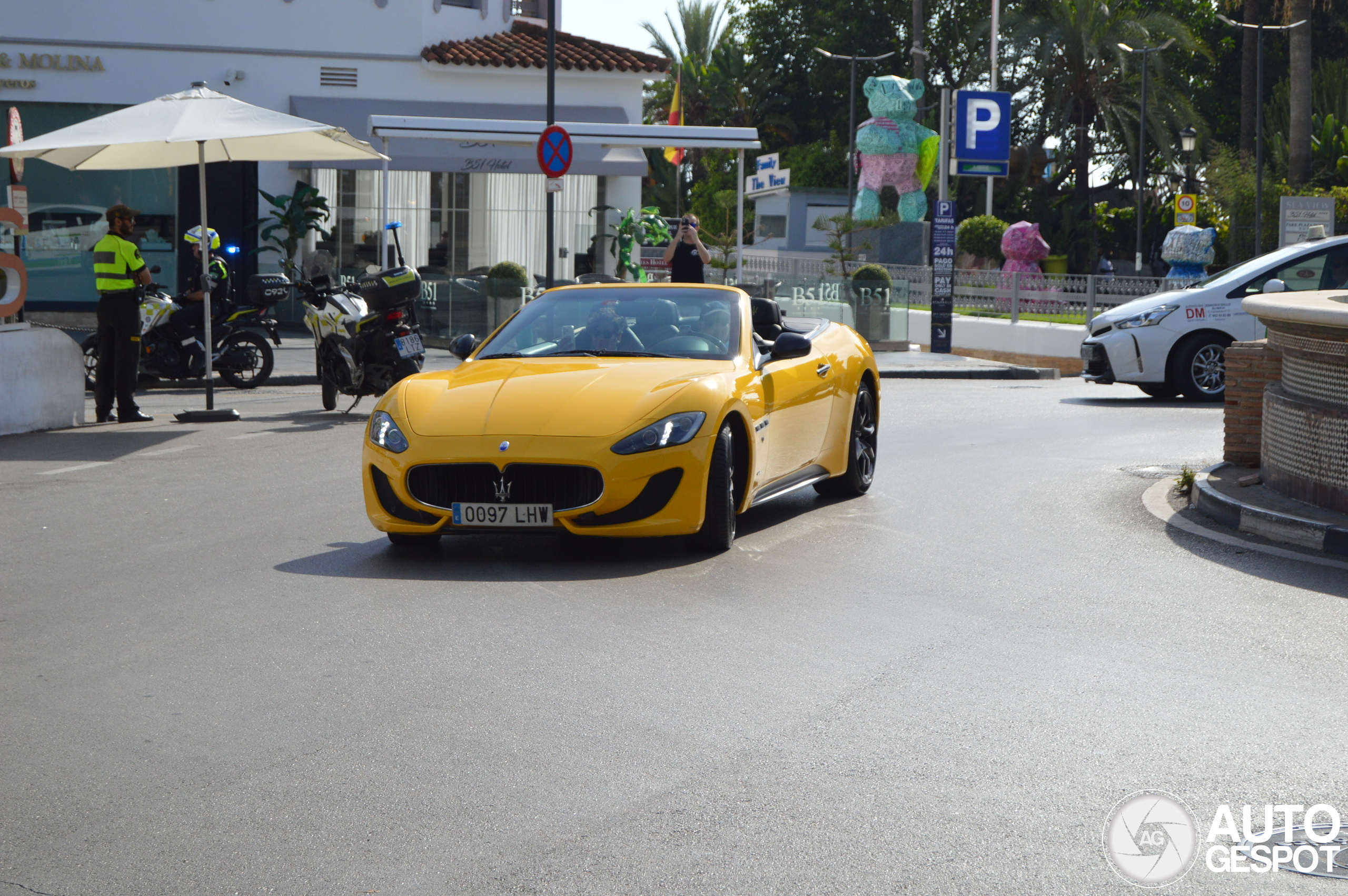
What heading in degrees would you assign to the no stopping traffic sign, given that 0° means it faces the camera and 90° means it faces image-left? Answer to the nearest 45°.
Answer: approximately 315°

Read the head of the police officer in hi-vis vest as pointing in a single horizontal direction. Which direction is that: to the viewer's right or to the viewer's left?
to the viewer's right

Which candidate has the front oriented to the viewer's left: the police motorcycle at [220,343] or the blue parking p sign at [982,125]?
the police motorcycle

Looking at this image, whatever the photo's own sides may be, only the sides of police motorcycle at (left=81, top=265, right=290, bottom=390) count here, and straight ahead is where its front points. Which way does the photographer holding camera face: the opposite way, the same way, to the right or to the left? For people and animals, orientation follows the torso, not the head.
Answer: to the left

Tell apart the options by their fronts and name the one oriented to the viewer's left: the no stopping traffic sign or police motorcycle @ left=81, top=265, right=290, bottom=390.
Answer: the police motorcycle

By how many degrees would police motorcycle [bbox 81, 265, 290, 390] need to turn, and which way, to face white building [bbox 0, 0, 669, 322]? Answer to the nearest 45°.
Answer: approximately 90° to its right

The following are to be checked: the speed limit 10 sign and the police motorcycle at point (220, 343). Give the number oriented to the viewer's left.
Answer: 1

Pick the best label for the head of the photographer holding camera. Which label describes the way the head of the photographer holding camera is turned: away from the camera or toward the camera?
toward the camera

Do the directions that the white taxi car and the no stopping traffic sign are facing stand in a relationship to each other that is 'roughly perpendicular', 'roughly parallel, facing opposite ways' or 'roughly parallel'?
roughly perpendicular

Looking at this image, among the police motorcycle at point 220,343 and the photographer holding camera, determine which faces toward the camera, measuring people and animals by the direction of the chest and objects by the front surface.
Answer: the photographer holding camera

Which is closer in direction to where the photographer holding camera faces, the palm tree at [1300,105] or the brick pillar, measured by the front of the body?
the brick pillar

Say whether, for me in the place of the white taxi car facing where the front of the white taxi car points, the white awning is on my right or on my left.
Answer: on my right

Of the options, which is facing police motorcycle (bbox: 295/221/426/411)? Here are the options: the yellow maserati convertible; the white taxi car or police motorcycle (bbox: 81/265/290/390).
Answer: the white taxi car

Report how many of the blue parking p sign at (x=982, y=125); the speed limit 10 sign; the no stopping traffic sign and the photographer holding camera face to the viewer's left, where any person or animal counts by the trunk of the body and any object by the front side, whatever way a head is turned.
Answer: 0

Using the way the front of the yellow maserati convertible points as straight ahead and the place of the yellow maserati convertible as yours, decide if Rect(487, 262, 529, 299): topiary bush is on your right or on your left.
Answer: on your right

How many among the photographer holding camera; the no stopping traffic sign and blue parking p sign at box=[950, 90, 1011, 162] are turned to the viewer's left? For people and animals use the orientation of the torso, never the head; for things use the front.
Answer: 0

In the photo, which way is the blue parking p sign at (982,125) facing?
toward the camera

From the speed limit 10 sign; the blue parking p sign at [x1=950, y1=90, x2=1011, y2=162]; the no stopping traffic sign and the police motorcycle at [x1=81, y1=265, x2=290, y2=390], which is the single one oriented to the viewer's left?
the police motorcycle

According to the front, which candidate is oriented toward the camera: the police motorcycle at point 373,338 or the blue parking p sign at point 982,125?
the blue parking p sign
